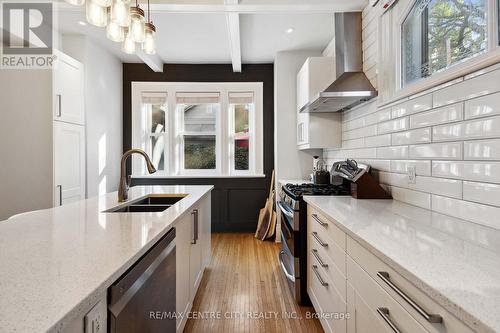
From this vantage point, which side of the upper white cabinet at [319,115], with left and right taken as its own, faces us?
left

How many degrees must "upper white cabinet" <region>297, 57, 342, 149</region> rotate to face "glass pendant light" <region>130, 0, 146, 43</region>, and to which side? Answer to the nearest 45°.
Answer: approximately 45° to its left

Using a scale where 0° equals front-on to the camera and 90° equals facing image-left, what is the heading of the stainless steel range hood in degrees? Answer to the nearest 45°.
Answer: approximately 90°

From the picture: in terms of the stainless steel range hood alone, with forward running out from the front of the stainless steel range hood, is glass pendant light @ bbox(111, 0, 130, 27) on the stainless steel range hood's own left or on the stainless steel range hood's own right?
on the stainless steel range hood's own left

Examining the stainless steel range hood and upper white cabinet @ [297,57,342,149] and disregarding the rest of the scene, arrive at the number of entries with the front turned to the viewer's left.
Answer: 2

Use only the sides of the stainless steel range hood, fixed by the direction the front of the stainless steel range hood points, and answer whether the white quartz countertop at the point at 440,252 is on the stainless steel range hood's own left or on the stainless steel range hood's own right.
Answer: on the stainless steel range hood's own left

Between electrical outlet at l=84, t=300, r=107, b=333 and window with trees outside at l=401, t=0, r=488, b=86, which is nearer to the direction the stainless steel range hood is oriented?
the electrical outlet

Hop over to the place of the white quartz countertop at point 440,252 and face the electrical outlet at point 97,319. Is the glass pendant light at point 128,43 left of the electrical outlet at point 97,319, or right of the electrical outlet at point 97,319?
right
